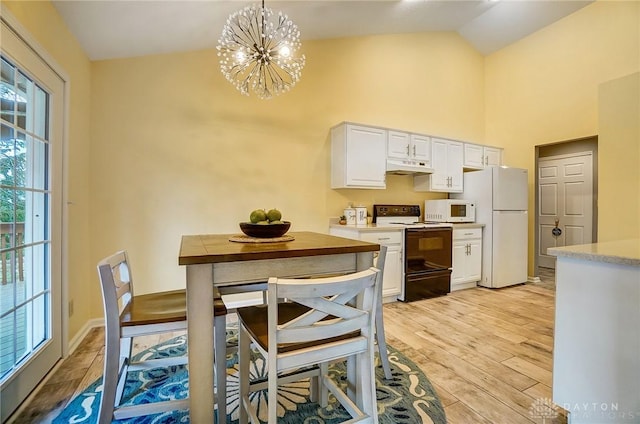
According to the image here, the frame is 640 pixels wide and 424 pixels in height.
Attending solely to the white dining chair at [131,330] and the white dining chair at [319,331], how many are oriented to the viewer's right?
1

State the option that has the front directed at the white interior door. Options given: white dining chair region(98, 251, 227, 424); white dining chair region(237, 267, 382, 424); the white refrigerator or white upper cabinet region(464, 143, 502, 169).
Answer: white dining chair region(98, 251, 227, 424)

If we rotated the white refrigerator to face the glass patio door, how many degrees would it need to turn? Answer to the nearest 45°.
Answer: approximately 90° to its right

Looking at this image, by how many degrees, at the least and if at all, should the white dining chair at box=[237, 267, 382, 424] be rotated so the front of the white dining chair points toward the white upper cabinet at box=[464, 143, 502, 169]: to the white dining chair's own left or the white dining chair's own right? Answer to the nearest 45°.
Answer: approximately 90° to the white dining chair's own right

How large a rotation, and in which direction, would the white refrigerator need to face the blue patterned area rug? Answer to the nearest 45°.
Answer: approximately 45° to its right

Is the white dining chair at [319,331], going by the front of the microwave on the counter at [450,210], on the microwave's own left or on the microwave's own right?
on the microwave's own right

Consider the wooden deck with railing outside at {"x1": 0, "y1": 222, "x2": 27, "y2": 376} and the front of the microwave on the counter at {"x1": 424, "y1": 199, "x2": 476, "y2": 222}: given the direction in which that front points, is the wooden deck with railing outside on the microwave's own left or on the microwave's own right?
on the microwave's own right

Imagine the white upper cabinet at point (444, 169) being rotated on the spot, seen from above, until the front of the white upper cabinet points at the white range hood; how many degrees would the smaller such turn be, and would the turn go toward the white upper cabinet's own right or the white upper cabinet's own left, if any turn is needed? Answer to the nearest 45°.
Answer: approximately 90° to the white upper cabinet's own right

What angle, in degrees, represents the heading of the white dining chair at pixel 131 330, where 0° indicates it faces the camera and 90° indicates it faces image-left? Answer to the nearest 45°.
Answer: approximately 270°

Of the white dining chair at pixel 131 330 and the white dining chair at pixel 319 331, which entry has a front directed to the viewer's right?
the white dining chair at pixel 131 330

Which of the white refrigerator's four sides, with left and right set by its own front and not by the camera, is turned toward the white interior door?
left
